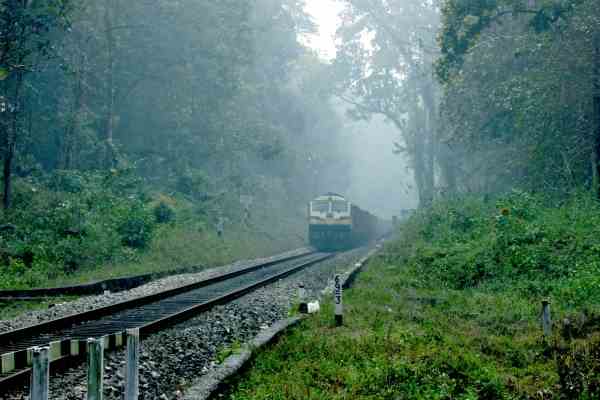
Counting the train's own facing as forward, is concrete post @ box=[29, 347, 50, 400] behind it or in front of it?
in front

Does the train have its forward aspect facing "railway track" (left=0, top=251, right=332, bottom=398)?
yes

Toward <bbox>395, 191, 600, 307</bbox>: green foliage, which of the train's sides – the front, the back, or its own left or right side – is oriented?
front

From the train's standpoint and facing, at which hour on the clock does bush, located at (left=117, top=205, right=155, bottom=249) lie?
The bush is roughly at 1 o'clock from the train.

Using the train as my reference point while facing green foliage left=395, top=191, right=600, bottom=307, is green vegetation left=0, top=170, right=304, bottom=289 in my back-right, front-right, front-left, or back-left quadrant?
front-right

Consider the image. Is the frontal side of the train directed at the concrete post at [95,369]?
yes

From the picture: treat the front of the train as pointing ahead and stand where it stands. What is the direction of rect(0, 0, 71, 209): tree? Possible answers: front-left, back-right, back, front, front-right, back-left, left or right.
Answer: front-right

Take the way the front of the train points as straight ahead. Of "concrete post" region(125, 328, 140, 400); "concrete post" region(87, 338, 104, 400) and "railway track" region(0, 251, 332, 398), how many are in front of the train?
3

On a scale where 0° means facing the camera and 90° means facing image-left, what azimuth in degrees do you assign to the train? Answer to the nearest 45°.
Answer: approximately 0°

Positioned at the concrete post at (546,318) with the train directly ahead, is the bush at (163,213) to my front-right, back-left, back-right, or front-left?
front-left

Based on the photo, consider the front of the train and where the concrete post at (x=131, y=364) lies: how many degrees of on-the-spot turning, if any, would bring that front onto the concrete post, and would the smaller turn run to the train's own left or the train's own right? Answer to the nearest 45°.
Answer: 0° — it already faces it

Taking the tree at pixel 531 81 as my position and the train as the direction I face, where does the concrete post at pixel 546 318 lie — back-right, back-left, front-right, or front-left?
back-left
